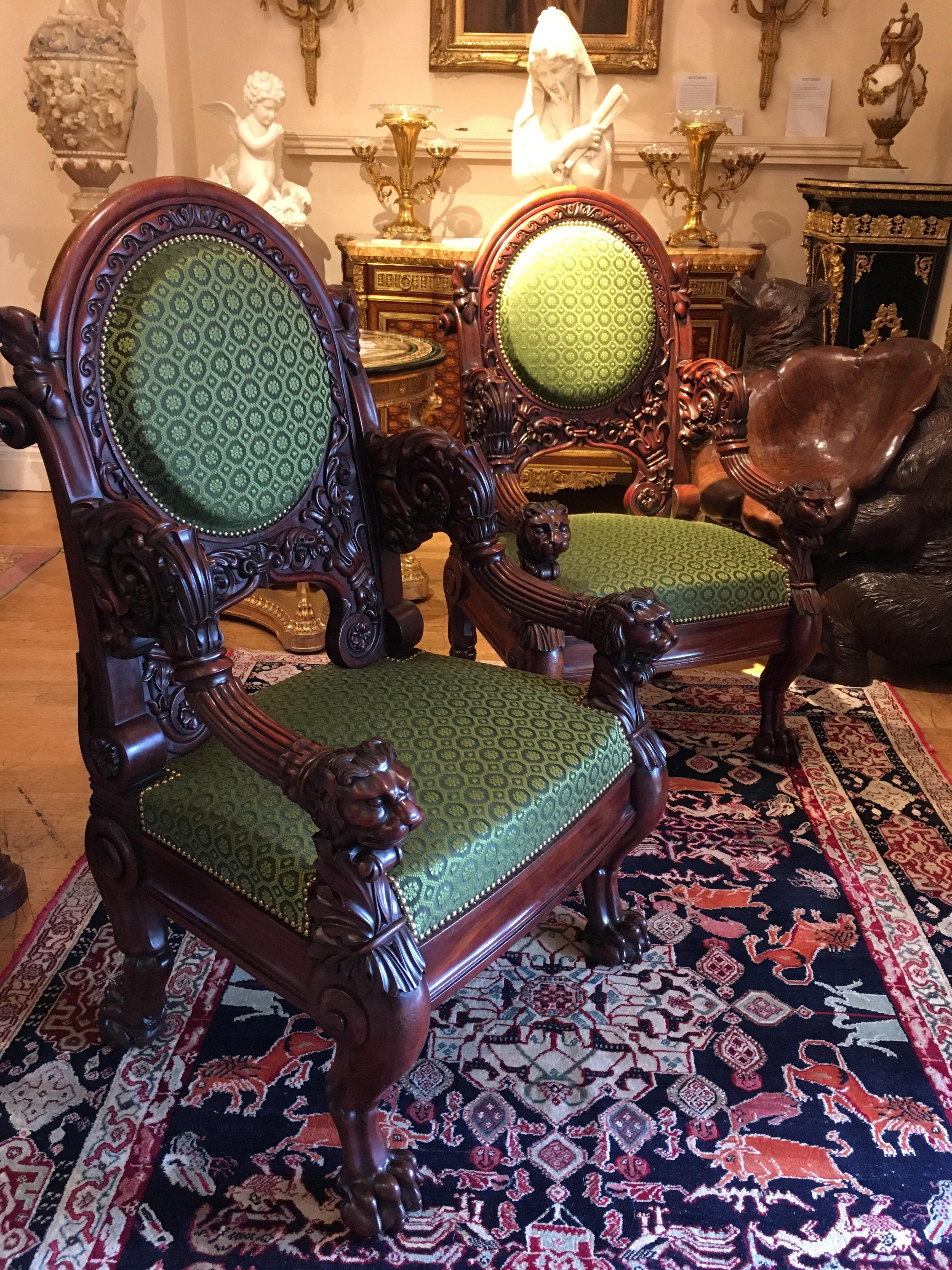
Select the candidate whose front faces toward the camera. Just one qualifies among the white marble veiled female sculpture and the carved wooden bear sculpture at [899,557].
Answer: the white marble veiled female sculpture

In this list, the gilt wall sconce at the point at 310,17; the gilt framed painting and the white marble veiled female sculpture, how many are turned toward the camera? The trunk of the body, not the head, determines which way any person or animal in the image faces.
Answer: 3

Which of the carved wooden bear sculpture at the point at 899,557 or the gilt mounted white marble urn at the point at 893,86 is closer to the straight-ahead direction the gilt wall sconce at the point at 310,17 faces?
the carved wooden bear sculpture

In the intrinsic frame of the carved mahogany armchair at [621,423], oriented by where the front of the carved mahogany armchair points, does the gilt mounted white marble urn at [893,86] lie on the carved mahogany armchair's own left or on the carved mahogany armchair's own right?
on the carved mahogany armchair's own left

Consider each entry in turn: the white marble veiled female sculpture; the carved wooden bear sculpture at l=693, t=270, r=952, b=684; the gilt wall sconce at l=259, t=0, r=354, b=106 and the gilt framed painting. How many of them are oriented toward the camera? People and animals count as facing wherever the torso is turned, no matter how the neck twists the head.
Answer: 3

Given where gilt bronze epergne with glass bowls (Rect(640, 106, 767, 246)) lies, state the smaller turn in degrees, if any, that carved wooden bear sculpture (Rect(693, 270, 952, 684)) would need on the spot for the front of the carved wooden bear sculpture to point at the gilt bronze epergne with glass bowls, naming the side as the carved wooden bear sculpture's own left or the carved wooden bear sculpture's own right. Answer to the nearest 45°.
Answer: approximately 45° to the carved wooden bear sculpture's own right

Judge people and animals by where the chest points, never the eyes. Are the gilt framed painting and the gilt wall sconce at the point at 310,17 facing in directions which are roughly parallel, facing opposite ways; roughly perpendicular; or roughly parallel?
roughly parallel

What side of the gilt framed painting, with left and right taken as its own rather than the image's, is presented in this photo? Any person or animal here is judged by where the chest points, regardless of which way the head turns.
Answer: front

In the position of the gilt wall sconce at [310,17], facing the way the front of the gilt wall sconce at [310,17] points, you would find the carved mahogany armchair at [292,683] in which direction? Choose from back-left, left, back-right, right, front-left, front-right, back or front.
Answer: front

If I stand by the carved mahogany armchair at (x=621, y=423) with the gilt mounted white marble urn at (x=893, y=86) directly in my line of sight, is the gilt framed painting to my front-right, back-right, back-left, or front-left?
front-left

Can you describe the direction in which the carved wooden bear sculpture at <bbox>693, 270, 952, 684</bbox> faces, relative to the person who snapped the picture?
facing to the left of the viewer

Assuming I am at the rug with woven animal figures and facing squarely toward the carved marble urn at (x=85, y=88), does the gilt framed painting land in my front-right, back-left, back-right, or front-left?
front-right

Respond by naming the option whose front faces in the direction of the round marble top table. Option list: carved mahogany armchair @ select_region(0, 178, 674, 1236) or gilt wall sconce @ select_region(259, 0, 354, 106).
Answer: the gilt wall sconce

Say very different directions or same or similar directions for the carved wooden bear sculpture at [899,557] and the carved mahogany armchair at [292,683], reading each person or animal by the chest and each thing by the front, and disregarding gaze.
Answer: very different directions

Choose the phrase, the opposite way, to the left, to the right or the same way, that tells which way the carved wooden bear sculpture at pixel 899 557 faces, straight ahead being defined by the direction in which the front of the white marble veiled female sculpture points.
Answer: to the right

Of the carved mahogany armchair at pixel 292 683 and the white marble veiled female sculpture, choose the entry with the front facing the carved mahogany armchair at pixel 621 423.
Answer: the white marble veiled female sculpture

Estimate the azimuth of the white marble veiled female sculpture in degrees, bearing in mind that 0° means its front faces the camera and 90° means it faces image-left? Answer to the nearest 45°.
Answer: approximately 0°
